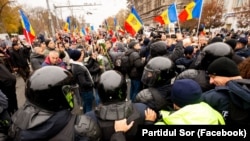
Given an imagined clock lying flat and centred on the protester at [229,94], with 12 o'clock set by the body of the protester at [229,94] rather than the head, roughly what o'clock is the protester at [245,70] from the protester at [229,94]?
the protester at [245,70] is roughly at 2 o'clock from the protester at [229,94].

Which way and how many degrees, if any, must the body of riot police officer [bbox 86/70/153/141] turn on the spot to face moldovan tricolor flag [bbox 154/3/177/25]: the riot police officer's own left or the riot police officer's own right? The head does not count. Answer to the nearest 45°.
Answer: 0° — they already face it

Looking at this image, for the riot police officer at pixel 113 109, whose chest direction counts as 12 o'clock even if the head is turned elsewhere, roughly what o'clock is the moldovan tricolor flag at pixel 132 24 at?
The moldovan tricolor flag is roughly at 12 o'clock from the riot police officer.

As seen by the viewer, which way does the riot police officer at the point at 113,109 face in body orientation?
away from the camera

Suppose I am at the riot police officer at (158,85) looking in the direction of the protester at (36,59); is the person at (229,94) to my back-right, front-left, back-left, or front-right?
back-right

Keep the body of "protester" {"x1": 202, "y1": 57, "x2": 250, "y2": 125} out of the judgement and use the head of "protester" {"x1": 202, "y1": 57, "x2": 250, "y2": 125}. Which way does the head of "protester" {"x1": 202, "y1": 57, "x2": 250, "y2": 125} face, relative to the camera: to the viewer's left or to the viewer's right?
to the viewer's left

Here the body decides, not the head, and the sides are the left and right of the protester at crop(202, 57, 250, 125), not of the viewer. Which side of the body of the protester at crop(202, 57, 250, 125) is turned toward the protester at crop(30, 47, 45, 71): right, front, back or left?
front

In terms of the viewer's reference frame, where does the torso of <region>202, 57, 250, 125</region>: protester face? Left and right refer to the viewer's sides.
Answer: facing away from the viewer and to the left of the viewer

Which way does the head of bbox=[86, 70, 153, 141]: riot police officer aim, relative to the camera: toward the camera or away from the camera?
away from the camera

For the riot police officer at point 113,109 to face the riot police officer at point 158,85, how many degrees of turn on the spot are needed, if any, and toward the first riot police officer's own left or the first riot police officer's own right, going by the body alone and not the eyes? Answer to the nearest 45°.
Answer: approximately 45° to the first riot police officer's own right

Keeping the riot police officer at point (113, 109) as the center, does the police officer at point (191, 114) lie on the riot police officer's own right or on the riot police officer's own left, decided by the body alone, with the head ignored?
on the riot police officer's own right

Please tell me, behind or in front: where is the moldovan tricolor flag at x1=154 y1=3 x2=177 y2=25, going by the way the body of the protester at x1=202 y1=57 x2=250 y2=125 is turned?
in front
